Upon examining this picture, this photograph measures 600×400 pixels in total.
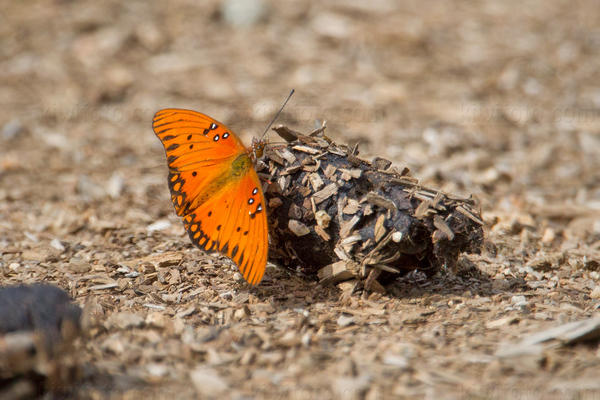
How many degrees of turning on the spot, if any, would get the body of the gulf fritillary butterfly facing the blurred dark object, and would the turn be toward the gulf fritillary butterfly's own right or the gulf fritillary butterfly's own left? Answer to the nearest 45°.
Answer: approximately 180°

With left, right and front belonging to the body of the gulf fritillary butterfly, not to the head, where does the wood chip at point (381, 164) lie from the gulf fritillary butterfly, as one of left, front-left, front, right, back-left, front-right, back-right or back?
front-right

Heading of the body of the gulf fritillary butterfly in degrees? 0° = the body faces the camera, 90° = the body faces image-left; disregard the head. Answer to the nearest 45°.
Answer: approximately 225°
